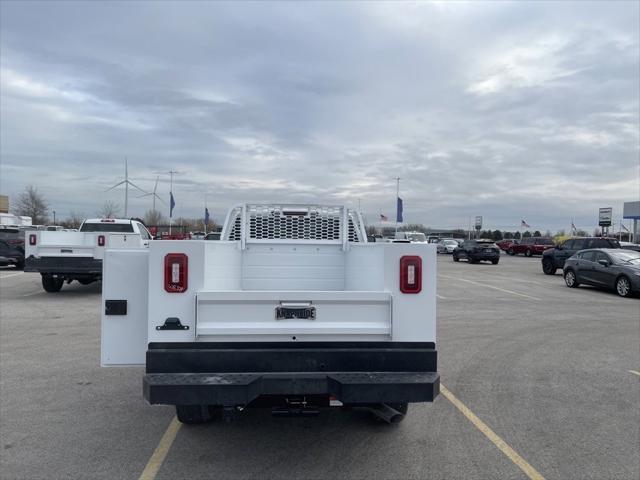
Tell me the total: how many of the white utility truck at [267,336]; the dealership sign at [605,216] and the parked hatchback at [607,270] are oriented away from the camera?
1

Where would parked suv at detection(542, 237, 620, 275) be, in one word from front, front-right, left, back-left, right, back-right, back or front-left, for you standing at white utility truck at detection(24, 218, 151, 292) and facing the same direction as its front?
front-right

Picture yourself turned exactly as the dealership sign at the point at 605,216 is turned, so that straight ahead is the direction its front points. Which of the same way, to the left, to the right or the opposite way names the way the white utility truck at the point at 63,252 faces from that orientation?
the opposite way

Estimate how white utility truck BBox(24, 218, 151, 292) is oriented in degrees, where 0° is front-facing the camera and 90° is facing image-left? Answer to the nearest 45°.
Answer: approximately 225°

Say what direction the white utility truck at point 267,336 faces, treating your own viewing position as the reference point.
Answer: facing away from the viewer

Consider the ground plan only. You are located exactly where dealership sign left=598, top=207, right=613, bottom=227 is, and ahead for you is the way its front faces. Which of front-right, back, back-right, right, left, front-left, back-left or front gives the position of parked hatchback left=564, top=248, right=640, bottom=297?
front

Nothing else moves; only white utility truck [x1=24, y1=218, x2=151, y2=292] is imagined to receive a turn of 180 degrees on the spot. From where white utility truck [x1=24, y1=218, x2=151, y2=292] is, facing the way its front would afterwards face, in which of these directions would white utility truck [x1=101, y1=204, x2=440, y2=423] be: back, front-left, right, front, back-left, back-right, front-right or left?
front-left

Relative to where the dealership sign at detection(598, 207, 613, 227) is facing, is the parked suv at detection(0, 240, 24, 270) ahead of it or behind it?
ahead

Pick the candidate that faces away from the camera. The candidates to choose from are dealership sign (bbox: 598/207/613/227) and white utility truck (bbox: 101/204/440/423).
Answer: the white utility truck

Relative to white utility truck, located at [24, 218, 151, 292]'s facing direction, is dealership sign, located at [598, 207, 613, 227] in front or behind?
in front

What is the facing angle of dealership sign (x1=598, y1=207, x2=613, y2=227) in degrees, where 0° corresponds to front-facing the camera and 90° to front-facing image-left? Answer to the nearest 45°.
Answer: approximately 0°
